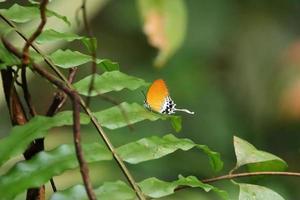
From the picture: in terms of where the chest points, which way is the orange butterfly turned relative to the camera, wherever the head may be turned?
to the viewer's left
